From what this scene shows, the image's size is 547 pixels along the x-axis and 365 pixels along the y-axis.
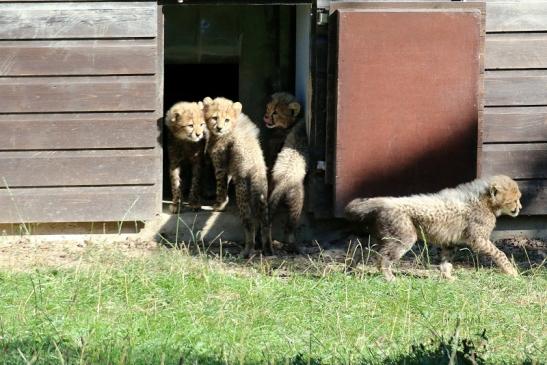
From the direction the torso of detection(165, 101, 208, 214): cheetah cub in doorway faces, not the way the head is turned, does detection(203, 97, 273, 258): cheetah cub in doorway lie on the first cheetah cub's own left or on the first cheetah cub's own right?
on the first cheetah cub's own left

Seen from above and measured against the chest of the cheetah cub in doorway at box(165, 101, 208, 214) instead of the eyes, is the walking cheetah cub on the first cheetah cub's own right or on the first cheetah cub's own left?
on the first cheetah cub's own left

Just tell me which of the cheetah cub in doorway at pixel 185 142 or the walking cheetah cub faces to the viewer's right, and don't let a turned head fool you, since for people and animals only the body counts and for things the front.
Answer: the walking cheetah cub

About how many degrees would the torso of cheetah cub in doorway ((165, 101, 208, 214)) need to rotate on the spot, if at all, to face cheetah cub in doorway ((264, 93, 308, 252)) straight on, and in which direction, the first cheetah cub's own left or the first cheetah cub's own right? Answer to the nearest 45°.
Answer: approximately 45° to the first cheetah cub's own left

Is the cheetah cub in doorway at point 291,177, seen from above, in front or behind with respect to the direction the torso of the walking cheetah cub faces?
behind

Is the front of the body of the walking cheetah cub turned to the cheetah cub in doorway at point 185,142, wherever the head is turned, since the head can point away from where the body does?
no

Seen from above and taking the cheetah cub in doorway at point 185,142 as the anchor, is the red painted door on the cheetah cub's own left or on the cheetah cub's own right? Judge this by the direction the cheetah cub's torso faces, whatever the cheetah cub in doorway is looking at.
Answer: on the cheetah cub's own left

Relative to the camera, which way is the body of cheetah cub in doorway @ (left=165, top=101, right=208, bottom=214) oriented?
toward the camera

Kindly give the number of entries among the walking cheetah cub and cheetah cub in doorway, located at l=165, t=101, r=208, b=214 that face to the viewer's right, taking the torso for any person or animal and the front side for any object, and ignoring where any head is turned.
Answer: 1

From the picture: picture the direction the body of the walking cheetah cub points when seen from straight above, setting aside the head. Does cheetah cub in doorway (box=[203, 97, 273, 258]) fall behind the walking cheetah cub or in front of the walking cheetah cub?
behind

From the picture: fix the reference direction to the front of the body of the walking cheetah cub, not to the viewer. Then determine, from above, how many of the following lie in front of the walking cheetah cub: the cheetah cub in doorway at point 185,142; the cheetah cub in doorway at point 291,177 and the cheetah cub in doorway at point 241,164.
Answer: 0

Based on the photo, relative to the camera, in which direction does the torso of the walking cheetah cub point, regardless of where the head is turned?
to the viewer's right

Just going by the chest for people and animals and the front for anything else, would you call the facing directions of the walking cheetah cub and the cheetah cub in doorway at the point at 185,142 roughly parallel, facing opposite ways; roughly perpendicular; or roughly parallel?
roughly perpendicular
